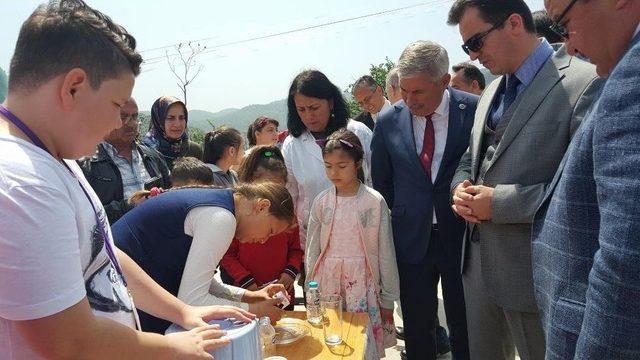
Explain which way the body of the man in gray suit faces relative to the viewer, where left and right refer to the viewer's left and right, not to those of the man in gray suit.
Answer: facing the viewer and to the left of the viewer

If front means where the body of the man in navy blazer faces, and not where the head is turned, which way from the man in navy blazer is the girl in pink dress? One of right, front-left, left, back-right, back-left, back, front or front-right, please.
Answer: front-right

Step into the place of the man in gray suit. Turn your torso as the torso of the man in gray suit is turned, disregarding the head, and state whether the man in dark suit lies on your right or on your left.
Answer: on your right

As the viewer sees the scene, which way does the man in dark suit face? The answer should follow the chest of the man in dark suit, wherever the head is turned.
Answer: toward the camera

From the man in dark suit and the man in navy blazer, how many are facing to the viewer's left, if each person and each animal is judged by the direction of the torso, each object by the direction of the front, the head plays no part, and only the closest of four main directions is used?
1

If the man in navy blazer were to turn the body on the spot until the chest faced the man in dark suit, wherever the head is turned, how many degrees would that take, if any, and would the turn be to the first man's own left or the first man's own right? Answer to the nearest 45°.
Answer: approximately 45° to the first man's own right

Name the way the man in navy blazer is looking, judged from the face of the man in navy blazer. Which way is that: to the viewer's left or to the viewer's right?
to the viewer's left

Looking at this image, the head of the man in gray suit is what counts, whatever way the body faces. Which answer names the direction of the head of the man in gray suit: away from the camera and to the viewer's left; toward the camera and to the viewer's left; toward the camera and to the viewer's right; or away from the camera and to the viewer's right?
toward the camera and to the viewer's left

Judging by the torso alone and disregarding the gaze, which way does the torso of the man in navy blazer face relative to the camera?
to the viewer's left

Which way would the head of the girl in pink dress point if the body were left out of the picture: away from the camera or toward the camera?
toward the camera

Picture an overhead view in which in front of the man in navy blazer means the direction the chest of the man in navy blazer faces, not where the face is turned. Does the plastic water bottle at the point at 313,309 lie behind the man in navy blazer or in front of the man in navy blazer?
in front

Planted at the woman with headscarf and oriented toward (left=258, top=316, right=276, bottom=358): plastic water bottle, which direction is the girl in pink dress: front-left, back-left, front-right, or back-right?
front-left

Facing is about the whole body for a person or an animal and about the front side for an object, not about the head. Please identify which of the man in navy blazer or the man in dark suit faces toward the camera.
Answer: the man in dark suit

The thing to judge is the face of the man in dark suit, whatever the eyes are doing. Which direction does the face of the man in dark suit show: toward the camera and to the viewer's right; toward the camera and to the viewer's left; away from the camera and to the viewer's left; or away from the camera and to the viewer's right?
toward the camera and to the viewer's left
